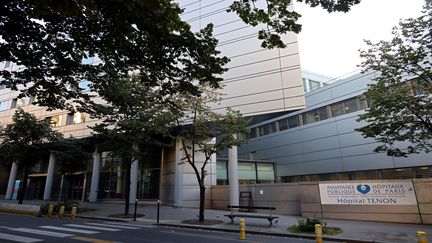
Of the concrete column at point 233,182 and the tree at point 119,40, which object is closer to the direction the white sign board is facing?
the tree

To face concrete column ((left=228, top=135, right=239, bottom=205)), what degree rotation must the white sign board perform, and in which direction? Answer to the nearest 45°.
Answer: approximately 90° to its right

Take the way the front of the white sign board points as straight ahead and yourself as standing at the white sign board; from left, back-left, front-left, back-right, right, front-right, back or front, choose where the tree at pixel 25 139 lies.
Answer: right

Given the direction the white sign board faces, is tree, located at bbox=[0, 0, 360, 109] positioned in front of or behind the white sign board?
in front

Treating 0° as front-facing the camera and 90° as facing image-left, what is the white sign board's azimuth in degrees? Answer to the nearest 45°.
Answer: approximately 0°

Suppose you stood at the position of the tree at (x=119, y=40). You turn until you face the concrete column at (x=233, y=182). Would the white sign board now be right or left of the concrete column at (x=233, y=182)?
right

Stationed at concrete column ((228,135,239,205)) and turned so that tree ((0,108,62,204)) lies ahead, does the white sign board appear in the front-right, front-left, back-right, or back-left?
back-left
